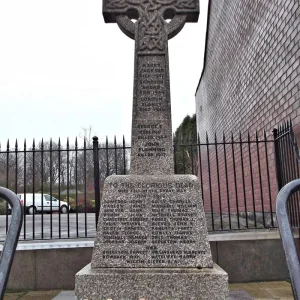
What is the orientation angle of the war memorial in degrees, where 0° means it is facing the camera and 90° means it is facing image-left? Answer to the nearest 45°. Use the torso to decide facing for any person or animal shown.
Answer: approximately 0°

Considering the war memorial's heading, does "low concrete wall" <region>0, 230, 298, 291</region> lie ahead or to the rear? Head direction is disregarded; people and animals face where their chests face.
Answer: to the rear

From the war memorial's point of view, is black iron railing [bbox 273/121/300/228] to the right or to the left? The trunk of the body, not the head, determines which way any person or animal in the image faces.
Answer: on its left

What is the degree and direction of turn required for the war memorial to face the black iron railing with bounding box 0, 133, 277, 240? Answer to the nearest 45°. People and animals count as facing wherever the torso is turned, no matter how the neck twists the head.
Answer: approximately 180°

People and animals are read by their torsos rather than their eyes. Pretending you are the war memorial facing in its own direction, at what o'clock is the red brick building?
The red brick building is roughly at 7 o'clock from the war memorial.
